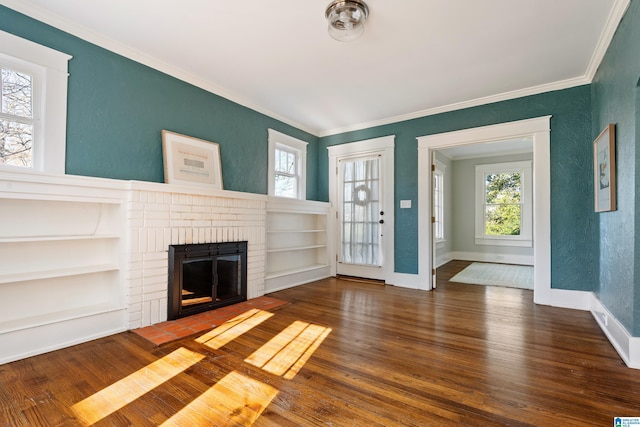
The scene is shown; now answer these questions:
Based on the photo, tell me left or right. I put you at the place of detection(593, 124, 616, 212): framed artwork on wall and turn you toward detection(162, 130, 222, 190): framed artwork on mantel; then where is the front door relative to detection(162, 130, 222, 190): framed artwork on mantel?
right

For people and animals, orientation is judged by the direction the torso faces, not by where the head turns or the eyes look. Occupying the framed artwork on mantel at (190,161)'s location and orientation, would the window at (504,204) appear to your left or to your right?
on your left

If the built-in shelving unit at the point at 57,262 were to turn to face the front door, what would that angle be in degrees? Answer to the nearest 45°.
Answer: approximately 45° to its left

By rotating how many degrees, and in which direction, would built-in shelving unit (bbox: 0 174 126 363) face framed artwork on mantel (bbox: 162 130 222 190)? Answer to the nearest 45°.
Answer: approximately 45° to its left

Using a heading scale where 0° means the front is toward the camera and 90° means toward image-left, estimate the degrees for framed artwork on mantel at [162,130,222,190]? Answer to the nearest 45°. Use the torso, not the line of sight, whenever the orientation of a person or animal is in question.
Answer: approximately 315°

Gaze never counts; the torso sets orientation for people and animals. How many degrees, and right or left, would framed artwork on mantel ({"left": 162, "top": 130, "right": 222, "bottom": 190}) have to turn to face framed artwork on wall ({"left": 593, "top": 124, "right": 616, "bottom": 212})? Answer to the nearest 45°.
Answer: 0° — it already faces it

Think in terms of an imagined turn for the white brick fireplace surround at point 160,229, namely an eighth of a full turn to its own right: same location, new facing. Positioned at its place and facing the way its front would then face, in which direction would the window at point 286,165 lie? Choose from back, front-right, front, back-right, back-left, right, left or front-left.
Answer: back-left

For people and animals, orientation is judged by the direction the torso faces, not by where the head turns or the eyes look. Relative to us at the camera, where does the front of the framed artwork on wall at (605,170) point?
facing to the left of the viewer

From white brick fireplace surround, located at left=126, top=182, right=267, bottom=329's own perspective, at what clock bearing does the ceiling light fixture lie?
The ceiling light fixture is roughly at 12 o'clock from the white brick fireplace surround.

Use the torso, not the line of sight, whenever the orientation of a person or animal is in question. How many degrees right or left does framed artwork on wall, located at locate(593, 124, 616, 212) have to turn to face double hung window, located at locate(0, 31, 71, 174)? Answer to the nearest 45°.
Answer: approximately 45° to its left

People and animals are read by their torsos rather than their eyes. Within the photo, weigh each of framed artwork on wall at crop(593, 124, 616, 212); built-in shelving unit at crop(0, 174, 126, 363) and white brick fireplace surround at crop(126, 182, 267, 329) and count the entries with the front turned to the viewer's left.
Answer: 1
